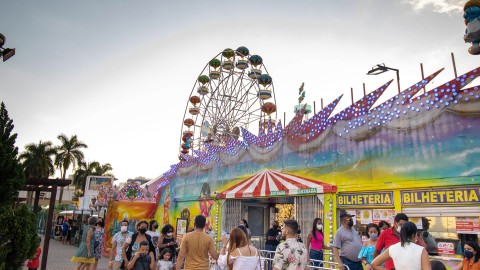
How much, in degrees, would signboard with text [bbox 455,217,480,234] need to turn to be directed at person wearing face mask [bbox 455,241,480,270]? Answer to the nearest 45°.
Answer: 0° — it already faces them

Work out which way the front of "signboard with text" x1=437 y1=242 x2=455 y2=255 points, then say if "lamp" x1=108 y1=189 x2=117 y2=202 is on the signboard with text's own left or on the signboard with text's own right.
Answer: on the signboard with text's own right

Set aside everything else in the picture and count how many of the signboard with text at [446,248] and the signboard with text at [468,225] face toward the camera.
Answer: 2

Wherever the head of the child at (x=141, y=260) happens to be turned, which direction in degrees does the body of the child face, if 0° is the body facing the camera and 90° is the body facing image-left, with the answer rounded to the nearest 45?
approximately 0°

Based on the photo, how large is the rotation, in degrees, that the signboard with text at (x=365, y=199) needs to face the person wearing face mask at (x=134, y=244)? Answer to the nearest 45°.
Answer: approximately 45° to its right

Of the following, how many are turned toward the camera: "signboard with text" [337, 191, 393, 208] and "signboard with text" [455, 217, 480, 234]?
2

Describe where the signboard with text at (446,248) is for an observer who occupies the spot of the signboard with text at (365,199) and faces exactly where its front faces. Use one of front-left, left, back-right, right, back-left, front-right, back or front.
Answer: front-left
